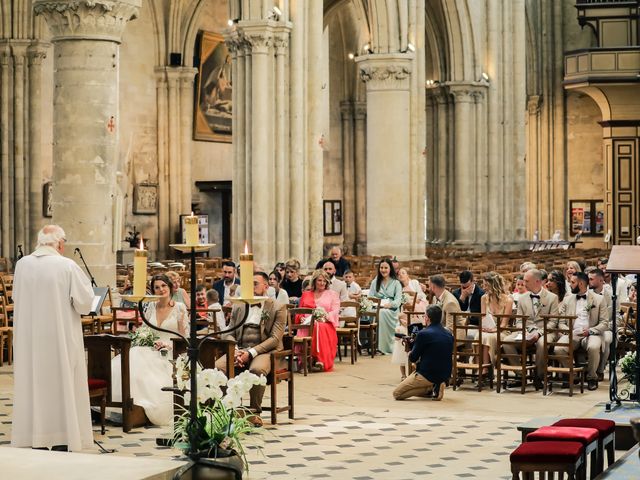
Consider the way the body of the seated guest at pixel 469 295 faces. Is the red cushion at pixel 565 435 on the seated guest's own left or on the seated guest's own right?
on the seated guest's own left

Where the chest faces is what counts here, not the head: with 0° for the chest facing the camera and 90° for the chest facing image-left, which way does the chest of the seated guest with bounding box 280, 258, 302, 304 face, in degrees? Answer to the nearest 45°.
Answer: approximately 45°

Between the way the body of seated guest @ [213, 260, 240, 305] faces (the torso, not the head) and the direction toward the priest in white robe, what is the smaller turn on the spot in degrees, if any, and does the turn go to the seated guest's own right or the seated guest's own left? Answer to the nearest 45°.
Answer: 0° — they already face them

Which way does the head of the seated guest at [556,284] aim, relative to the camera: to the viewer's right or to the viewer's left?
to the viewer's left

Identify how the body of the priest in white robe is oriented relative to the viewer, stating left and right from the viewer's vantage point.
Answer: facing away from the viewer and to the right of the viewer

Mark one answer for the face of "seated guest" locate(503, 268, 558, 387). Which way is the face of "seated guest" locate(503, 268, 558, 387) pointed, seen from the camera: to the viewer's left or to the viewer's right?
to the viewer's left

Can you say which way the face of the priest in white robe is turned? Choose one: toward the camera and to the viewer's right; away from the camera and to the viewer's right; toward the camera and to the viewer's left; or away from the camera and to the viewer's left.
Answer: away from the camera and to the viewer's right

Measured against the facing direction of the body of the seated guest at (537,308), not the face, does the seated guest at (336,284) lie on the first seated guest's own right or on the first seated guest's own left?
on the first seated guest's own right
